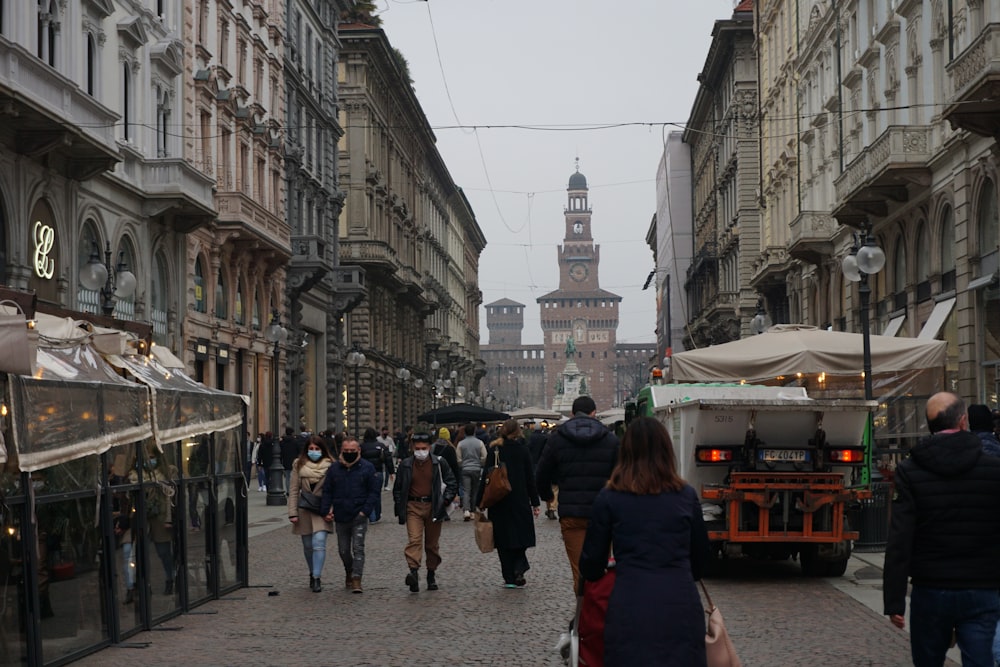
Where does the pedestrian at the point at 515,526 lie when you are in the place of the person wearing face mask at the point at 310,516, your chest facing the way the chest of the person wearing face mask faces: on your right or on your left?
on your left

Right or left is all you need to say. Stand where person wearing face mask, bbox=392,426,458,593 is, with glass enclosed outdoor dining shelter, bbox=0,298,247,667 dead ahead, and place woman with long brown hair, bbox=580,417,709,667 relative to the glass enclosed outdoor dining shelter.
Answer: left

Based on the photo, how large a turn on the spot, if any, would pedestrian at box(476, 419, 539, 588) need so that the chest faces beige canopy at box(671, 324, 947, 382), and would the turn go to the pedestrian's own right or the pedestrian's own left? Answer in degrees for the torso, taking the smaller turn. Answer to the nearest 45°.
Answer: approximately 45° to the pedestrian's own right

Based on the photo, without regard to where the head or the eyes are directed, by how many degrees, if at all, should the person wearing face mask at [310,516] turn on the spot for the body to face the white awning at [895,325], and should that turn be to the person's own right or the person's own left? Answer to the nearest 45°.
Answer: approximately 135° to the person's own left

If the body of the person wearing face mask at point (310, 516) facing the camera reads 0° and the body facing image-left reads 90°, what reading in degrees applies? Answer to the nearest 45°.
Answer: approximately 0°

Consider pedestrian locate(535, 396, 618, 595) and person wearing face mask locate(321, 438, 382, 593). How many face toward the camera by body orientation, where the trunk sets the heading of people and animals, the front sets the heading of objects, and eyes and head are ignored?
1

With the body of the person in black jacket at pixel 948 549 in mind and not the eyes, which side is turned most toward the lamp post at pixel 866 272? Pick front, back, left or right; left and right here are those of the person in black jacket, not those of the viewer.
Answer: front

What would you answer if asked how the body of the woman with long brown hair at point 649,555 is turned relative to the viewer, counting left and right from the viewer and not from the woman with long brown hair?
facing away from the viewer

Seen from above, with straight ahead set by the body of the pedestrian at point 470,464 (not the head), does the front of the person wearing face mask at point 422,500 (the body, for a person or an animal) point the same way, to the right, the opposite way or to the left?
the opposite way

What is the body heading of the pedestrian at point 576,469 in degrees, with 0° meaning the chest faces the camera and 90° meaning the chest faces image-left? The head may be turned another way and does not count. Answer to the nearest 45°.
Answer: approximately 180°

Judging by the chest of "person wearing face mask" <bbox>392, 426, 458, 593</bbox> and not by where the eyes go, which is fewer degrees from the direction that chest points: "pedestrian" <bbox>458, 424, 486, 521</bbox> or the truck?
the truck

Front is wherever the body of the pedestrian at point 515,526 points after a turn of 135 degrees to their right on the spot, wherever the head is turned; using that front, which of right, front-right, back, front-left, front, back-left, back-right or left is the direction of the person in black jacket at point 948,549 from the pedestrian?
front-right

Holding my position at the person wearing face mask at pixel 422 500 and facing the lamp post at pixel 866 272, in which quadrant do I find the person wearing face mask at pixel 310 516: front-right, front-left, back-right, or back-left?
back-left

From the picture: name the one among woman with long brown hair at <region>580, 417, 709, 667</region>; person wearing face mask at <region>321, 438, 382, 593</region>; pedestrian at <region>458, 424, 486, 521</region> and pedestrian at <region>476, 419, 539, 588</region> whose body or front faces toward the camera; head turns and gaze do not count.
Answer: the person wearing face mask
